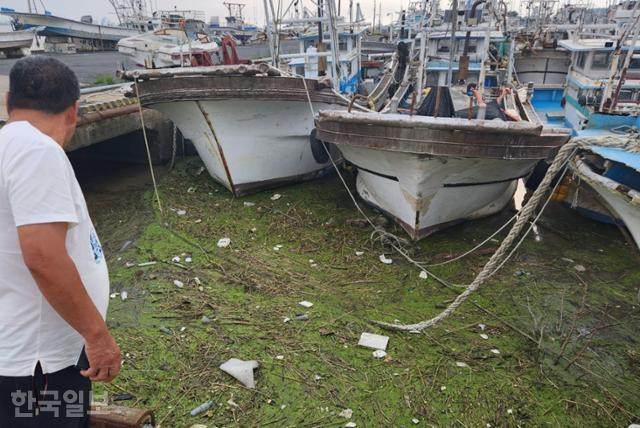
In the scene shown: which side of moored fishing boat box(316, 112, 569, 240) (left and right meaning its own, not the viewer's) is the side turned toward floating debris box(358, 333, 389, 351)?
front

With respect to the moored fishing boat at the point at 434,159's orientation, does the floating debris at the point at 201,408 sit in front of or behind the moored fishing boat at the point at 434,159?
in front

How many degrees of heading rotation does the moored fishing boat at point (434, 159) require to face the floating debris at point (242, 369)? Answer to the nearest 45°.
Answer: approximately 45° to its right

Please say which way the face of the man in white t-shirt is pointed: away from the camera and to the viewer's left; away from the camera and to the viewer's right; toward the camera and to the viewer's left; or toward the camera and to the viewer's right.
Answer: away from the camera and to the viewer's right

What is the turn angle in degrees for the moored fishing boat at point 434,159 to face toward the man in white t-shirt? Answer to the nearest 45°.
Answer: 0° — it already faces them

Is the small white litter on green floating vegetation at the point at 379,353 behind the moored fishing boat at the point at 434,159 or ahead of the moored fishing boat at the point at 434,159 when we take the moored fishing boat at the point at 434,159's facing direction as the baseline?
ahead
